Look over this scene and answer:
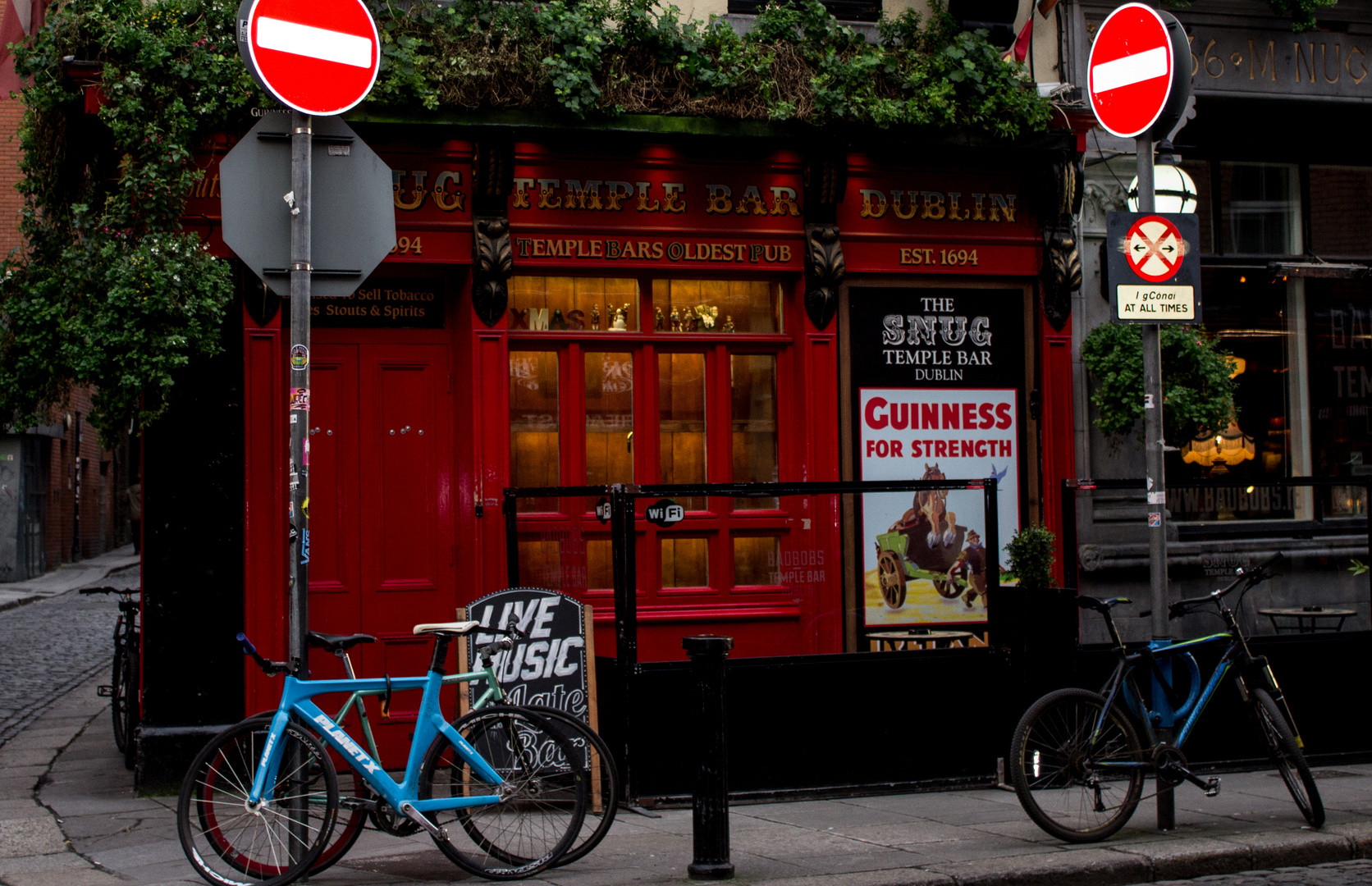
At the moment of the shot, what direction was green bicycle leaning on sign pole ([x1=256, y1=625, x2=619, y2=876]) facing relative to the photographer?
facing to the right of the viewer

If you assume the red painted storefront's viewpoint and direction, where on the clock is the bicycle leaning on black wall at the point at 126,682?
The bicycle leaning on black wall is roughly at 3 o'clock from the red painted storefront.

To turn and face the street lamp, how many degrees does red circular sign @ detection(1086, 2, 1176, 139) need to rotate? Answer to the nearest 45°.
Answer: approximately 135° to its right

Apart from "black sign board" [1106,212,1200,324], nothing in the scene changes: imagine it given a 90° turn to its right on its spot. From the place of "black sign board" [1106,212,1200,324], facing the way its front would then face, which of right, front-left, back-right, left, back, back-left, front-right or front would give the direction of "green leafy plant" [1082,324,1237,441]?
right

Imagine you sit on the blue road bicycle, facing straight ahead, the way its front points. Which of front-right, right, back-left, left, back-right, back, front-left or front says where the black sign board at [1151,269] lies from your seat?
back

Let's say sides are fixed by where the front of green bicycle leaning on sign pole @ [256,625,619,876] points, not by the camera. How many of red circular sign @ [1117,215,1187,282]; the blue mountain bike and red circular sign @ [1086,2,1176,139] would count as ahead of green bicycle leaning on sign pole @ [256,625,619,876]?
3

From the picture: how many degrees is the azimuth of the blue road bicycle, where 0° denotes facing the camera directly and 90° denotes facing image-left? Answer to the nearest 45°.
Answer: approximately 90°
